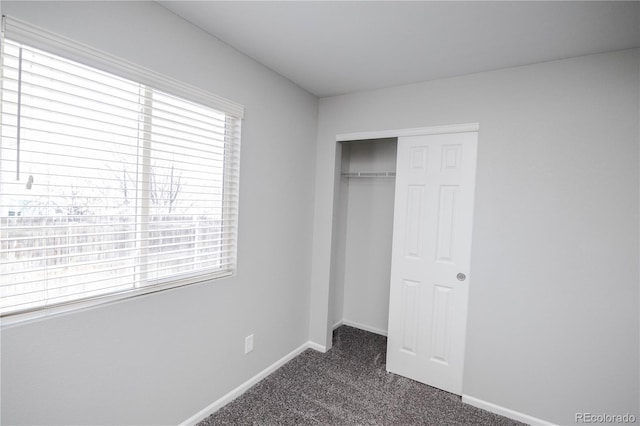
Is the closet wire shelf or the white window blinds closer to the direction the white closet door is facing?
the white window blinds

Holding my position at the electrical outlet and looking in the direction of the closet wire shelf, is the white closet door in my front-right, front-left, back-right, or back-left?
front-right

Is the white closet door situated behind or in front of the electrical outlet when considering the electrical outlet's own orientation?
in front

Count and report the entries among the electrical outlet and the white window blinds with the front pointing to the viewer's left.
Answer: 0

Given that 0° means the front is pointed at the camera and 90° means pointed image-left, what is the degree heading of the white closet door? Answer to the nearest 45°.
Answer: approximately 45°

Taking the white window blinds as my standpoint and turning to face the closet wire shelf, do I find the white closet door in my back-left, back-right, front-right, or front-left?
front-right

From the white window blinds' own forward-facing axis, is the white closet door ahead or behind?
ahead

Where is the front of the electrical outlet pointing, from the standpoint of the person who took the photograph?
facing the viewer and to the right of the viewer

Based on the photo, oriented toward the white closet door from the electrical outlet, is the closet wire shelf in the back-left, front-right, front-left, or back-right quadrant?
front-left

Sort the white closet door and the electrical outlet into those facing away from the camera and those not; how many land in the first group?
0

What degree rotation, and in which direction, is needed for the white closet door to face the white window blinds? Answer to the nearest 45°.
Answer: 0° — it already faces it
